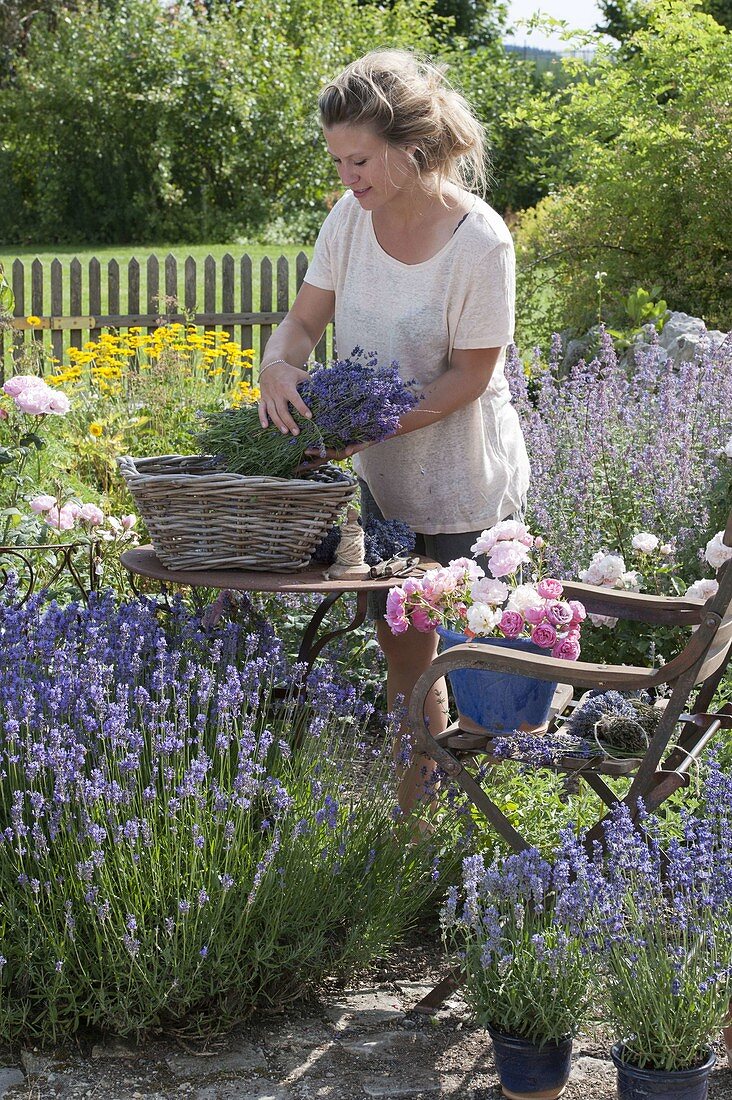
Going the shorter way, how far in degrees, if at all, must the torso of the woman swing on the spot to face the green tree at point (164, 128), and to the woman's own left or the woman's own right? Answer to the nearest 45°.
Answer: approximately 135° to the woman's own right

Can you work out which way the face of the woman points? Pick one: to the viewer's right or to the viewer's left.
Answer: to the viewer's left

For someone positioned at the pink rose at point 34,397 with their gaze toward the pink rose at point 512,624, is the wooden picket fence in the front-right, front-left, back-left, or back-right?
back-left

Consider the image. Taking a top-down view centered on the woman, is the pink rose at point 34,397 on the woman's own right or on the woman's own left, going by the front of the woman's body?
on the woman's own right

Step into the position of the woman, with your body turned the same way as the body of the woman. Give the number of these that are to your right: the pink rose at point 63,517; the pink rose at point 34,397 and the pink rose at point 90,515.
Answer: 3

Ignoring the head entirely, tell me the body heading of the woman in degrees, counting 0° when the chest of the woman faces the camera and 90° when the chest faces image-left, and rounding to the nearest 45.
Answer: approximately 45°
